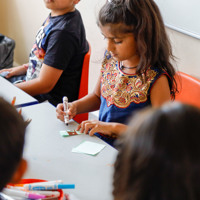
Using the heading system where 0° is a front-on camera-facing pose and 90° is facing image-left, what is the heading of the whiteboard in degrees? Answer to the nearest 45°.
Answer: approximately 45°

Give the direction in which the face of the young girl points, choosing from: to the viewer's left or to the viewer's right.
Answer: to the viewer's left

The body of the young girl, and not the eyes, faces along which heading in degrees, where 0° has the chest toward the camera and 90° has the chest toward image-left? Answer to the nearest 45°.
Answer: approximately 45°

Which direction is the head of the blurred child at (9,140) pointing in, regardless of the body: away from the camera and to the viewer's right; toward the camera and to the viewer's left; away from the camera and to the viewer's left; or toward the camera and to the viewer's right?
away from the camera and to the viewer's right

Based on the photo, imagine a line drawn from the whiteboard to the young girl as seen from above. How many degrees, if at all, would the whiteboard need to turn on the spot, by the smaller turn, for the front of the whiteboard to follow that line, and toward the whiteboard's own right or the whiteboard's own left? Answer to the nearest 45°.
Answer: approximately 45° to the whiteboard's own left
